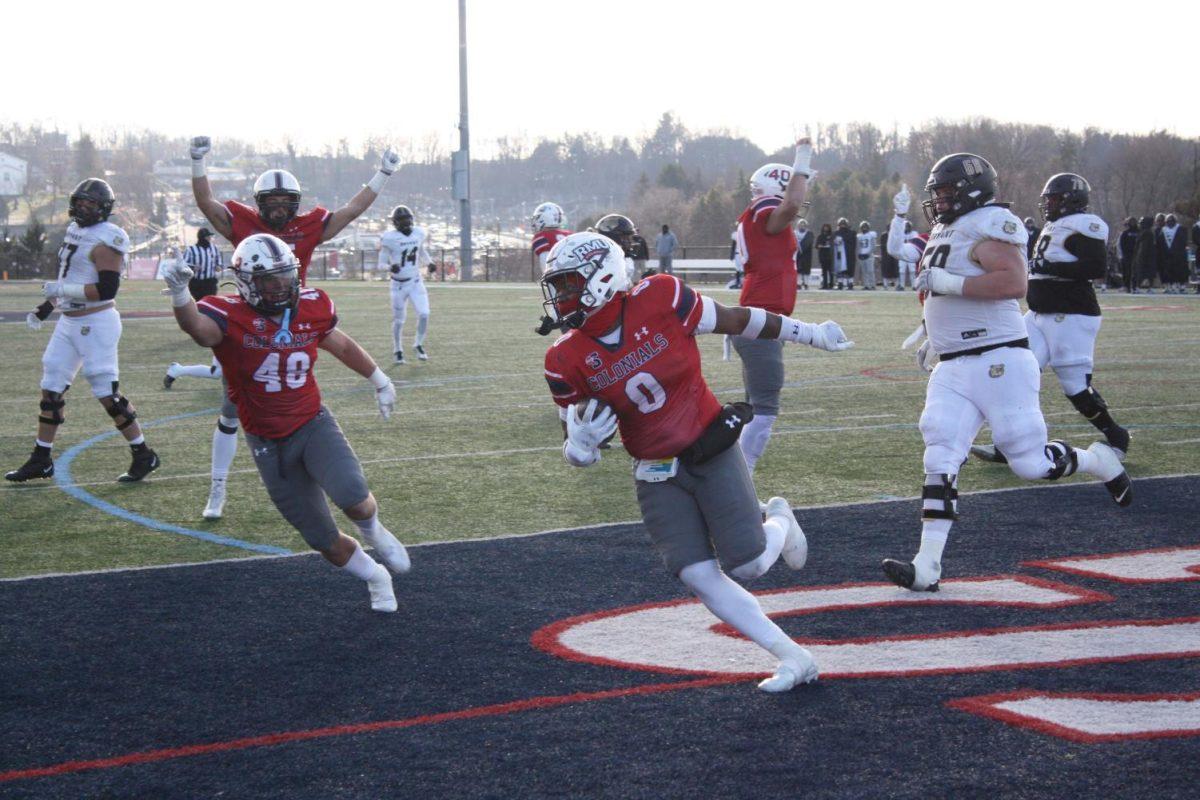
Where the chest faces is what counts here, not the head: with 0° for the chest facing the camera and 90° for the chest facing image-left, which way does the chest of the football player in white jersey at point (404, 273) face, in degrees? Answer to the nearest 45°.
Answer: approximately 0°

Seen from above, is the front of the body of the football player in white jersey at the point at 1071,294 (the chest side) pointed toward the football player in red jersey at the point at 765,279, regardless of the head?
yes

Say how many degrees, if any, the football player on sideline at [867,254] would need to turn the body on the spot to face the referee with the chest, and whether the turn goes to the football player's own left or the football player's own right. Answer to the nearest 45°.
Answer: approximately 45° to the football player's own right

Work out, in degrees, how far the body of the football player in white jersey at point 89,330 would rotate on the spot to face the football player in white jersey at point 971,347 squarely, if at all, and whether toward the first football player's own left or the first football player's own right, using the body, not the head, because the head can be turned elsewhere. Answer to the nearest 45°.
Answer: approximately 90° to the first football player's own left

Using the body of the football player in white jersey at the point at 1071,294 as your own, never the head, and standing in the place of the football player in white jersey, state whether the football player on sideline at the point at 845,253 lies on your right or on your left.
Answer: on your right

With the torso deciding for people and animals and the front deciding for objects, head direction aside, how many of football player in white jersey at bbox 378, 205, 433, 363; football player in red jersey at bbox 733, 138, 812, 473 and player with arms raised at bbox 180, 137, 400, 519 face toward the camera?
2

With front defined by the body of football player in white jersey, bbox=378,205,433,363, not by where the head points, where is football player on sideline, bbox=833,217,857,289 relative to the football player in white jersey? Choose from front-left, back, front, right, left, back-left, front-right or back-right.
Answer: back-left

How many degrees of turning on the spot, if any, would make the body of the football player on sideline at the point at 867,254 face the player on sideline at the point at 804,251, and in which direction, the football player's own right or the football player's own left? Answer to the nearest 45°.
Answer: approximately 45° to the football player's own right
